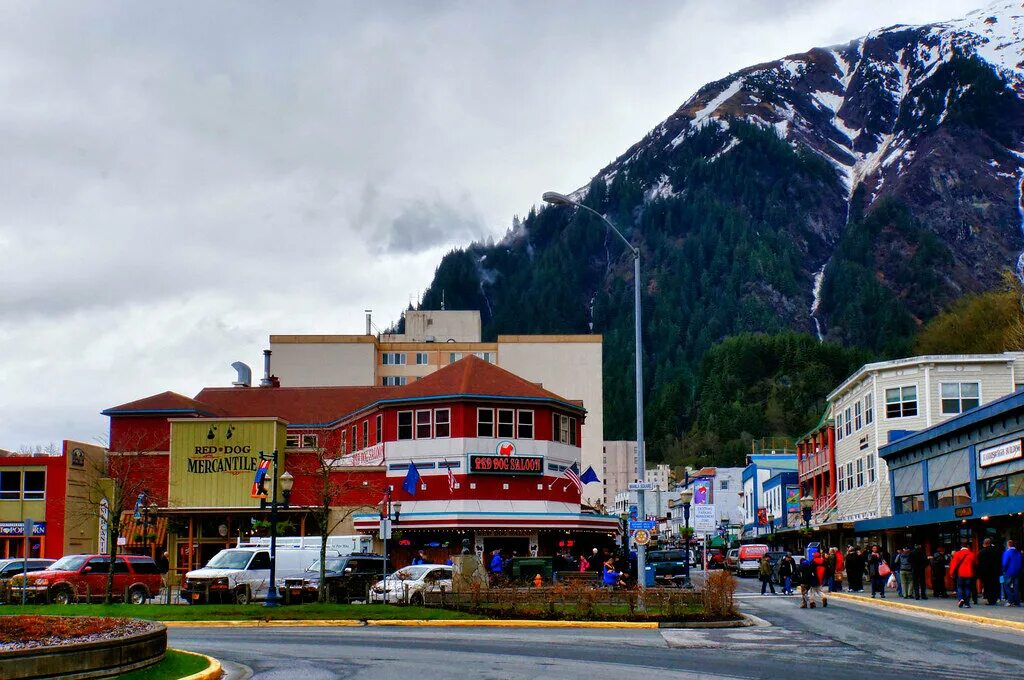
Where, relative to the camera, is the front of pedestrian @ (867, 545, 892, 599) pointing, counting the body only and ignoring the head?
toward the camera

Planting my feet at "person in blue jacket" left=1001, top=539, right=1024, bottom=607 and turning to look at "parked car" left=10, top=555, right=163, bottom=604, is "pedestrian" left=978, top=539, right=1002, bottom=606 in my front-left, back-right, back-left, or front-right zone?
front-right

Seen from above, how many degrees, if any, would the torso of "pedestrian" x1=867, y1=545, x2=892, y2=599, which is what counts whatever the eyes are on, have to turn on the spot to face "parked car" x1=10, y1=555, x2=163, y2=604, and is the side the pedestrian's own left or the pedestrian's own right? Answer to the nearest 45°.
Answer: approximately 90° to the pedestrian's own right

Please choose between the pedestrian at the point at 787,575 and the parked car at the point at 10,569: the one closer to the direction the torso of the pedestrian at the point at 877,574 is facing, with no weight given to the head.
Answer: the parked car

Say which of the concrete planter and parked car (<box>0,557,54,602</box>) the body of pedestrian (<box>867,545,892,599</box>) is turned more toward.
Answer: the concrete planter

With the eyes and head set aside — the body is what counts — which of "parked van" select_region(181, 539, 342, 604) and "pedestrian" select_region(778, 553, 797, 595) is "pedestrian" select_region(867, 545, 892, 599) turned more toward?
the parked van

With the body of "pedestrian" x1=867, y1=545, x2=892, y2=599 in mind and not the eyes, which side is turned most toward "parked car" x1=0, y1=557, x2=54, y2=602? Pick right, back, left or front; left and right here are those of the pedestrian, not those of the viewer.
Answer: right

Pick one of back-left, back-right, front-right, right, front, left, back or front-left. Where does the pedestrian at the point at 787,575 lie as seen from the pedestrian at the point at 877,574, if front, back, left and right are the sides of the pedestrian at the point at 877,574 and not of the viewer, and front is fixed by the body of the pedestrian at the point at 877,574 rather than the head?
back-right

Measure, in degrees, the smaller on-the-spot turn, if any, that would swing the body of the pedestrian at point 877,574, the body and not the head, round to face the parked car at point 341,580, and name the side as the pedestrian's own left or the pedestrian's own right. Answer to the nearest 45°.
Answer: approximately 45° to the pedestrian's own right

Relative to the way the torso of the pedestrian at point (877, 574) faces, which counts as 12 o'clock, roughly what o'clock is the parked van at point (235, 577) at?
The parked van is roughly at 2 o'clock from the pedestrian.
